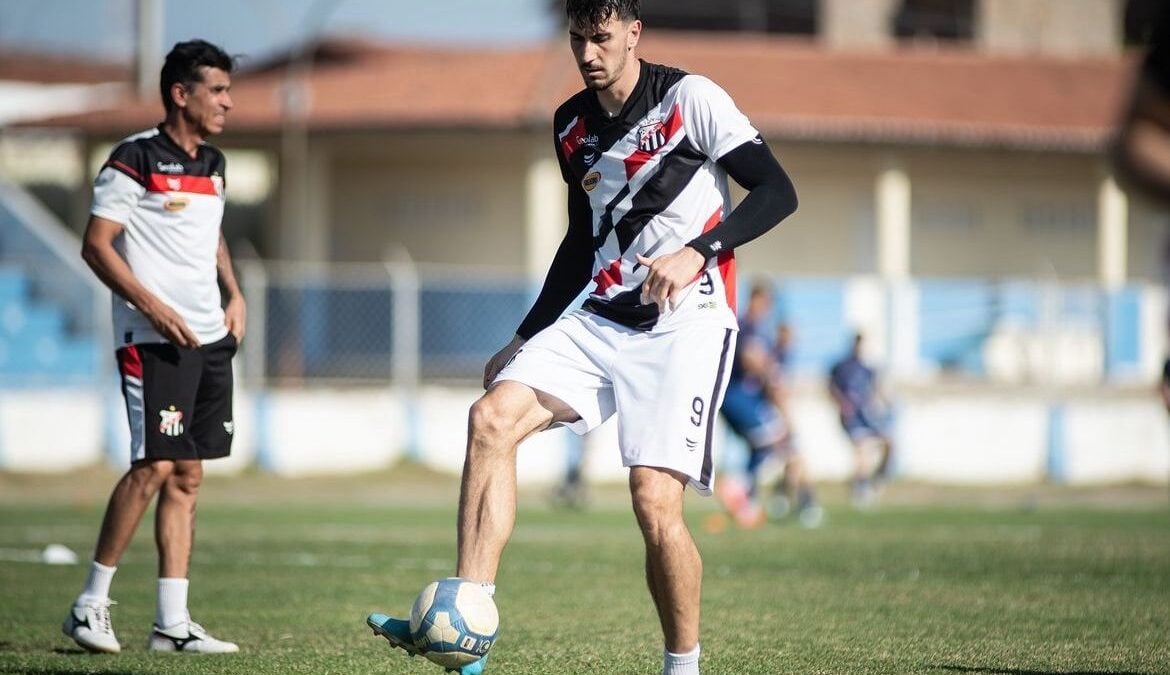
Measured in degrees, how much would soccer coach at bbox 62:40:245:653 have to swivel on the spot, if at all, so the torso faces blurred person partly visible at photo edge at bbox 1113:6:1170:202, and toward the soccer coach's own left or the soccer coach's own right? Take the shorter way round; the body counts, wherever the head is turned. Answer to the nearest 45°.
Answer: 0° — they already face them

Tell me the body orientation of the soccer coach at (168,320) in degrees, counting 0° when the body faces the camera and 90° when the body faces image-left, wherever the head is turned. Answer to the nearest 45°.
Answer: approximately 315°

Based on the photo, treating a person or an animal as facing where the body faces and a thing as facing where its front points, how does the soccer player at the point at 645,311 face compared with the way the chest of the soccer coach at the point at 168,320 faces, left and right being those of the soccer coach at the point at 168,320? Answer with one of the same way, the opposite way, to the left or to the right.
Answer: to the right

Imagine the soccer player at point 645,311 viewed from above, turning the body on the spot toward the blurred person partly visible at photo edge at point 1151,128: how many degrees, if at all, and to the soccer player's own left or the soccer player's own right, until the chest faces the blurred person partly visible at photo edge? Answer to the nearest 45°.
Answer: approximately 90° to the soccer player's own left

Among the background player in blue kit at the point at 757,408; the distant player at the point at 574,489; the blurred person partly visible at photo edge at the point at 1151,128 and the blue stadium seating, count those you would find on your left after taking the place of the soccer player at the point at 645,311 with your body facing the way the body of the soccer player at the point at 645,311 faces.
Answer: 1

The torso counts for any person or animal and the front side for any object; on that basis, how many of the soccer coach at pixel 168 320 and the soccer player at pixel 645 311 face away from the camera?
0

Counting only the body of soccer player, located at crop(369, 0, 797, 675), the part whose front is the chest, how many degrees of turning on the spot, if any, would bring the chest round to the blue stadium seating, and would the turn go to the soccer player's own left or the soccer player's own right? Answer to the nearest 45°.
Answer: approximately 90° to the soccer player's own right

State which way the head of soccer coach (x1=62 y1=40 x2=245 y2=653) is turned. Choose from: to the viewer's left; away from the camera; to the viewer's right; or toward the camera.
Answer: to the viewer's right

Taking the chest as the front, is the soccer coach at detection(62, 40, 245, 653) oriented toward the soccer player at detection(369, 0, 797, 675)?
yes

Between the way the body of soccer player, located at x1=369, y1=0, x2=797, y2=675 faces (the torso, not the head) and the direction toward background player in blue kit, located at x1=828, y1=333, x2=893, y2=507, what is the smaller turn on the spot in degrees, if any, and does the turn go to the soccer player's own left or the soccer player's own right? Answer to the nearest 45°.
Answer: approximately 135° to the soccer player's own right

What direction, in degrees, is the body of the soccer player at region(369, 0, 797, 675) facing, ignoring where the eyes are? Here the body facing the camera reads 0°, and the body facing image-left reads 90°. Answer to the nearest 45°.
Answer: approximately 45°

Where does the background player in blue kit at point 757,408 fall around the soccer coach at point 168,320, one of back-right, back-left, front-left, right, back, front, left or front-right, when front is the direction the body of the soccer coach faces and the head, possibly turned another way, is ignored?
left
